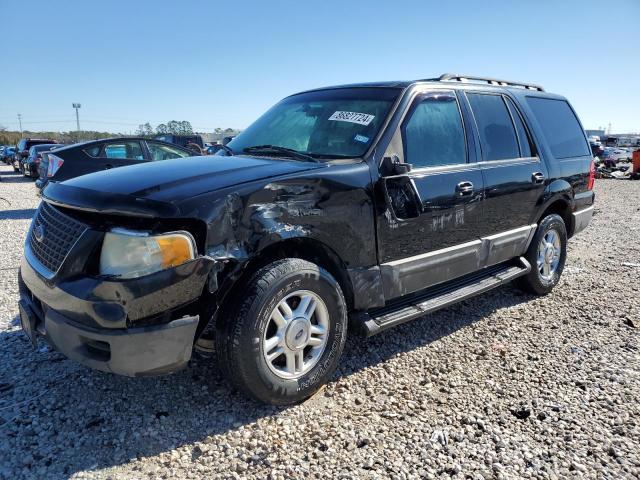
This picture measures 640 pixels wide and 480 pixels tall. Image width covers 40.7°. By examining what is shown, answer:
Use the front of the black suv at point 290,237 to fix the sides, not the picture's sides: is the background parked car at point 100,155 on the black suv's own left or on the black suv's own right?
on the black suv's own right

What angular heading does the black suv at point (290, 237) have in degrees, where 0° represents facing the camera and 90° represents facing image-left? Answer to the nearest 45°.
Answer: approximately 45°

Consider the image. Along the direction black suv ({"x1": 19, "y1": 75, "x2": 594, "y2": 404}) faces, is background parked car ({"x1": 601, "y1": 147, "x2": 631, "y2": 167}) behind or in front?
behind

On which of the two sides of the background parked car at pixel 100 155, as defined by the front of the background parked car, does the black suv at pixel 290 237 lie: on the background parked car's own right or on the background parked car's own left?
on the background parked car's own right

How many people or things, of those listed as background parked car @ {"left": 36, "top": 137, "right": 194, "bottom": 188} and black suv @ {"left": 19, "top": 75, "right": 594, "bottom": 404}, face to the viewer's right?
1

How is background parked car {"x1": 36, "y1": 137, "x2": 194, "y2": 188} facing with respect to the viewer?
to the viewer's right

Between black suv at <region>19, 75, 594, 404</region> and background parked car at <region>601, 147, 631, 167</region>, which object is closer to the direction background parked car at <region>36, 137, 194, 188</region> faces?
the background parked car

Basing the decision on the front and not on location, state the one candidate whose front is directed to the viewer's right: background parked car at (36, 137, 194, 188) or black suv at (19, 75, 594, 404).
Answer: the background parked car
